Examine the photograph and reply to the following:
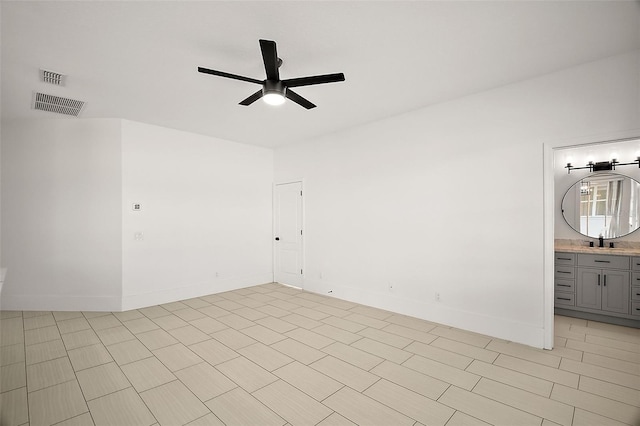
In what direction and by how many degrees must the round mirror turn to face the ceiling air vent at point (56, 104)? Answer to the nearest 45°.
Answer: approximately 45° to its right

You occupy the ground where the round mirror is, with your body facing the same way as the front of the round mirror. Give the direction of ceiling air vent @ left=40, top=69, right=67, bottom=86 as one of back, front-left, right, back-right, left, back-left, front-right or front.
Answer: front-right

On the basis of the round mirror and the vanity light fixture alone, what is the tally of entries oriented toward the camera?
2

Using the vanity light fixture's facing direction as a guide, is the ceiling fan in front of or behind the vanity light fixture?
in front

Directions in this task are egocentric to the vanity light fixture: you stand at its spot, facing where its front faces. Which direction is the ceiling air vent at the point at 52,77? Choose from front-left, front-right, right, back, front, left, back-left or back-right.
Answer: front-right

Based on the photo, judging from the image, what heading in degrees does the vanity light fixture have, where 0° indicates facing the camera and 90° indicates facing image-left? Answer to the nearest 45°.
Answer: approximately 0°

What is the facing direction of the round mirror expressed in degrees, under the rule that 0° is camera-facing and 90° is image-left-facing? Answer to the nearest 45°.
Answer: approximately 0°
